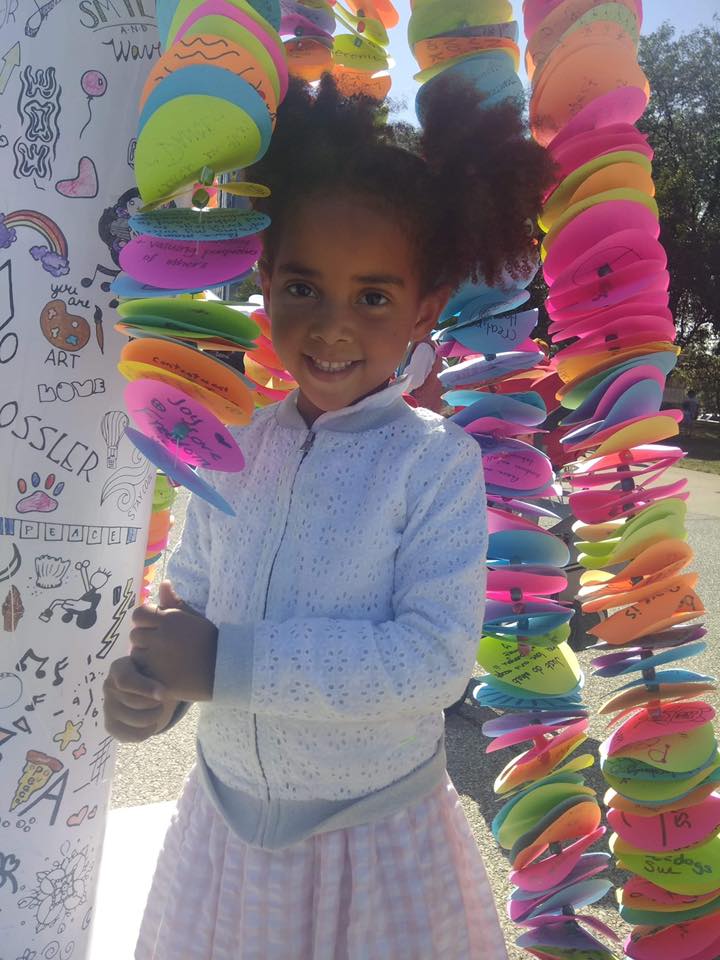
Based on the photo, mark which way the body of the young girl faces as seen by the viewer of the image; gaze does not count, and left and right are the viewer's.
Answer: facing the viewer and to the left of the viewer

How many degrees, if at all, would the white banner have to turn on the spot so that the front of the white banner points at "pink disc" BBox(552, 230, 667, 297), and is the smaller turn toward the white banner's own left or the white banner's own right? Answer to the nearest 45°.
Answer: approximately 90° to the white banner's own left

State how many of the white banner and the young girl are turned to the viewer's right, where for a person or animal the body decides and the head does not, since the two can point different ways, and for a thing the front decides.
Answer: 0

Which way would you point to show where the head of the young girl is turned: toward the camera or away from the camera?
toward the camera

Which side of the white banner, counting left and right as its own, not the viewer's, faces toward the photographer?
front
